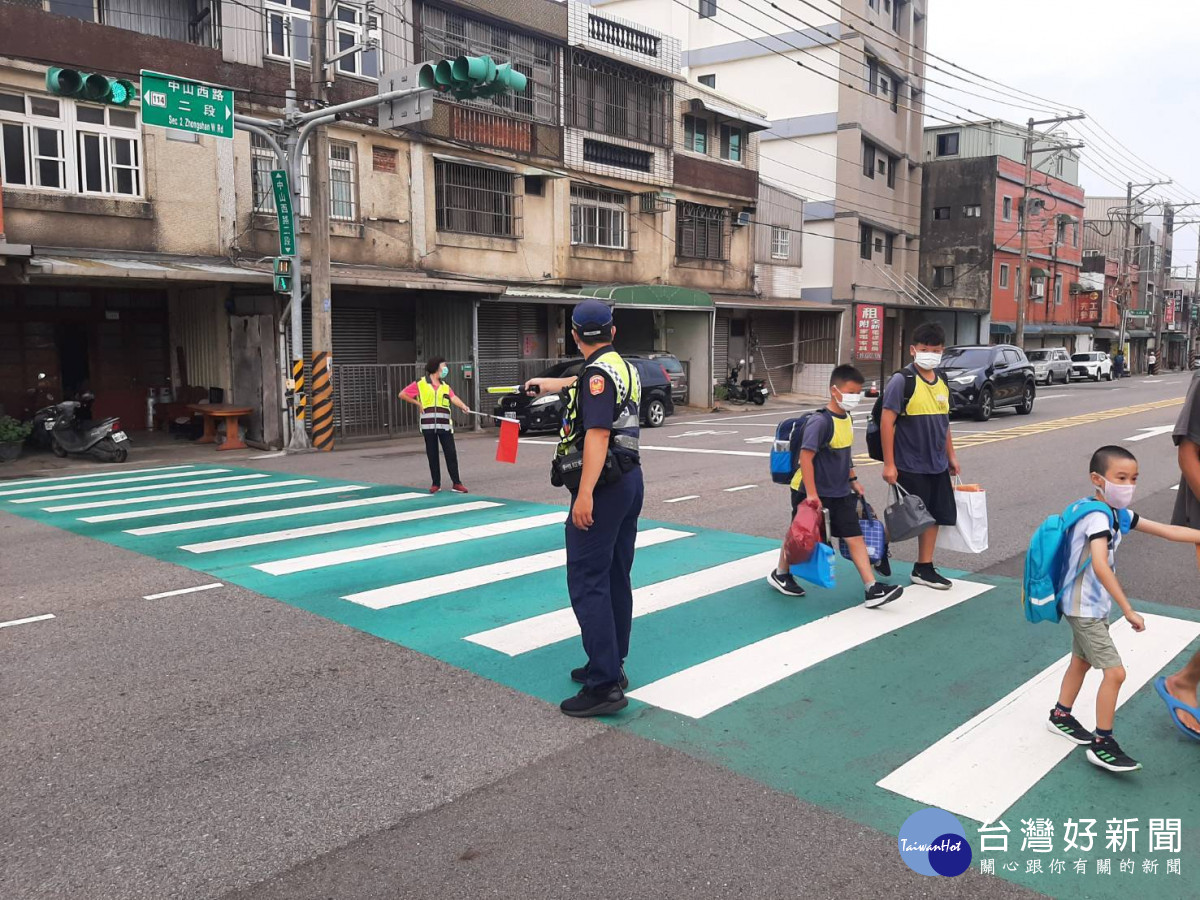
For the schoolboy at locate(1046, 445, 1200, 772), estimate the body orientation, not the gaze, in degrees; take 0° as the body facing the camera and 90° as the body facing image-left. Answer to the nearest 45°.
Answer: approximately 315°

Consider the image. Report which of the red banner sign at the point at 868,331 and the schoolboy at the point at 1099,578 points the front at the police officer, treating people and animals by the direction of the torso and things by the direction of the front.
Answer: the red banner sign

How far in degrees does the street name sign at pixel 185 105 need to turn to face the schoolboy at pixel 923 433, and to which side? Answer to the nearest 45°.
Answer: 0° — it already faces them

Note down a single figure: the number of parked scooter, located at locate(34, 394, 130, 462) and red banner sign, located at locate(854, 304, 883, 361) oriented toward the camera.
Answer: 1

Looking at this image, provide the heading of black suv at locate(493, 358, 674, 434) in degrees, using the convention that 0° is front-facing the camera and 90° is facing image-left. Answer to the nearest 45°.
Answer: approximately 45°

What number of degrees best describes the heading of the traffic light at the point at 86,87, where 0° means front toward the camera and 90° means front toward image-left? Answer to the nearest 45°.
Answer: approximately 315°

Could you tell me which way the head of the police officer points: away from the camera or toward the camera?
away from the camera

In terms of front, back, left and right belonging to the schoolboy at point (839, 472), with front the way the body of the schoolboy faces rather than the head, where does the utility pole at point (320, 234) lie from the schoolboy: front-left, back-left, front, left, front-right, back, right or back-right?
back

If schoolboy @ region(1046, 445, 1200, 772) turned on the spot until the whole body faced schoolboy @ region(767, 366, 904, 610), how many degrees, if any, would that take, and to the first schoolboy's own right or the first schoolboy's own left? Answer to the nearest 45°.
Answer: approximately 180°

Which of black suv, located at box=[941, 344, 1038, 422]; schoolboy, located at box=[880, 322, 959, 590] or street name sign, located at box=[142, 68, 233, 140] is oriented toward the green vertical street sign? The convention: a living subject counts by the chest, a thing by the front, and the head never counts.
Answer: the black suv

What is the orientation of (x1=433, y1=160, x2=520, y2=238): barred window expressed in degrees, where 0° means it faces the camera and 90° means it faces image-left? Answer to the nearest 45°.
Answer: approximately 315°

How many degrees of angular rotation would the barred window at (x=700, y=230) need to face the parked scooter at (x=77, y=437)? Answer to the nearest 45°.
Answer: approximately 90° to its right
